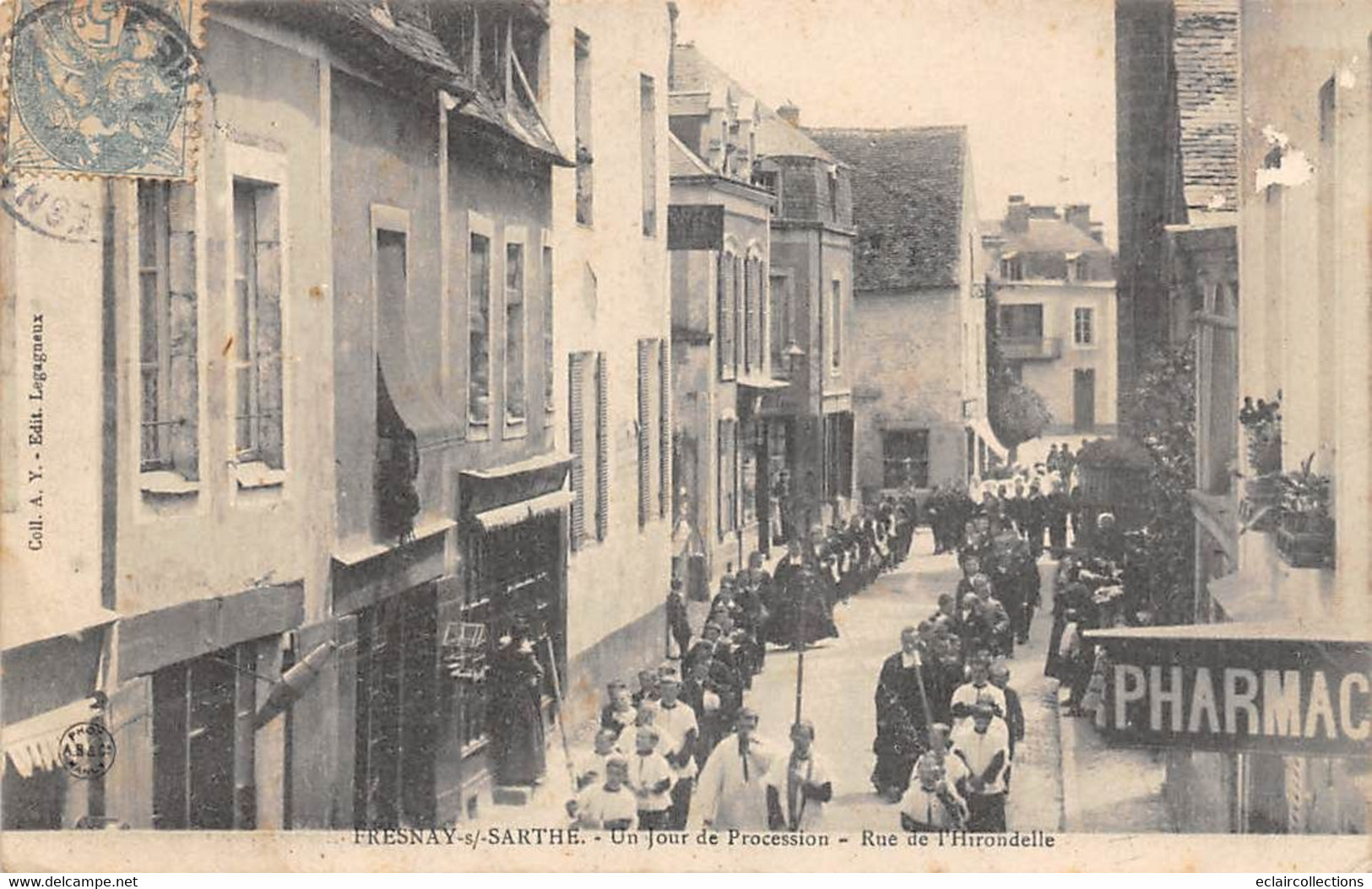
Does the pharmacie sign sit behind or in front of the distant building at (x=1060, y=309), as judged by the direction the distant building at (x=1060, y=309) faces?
in front

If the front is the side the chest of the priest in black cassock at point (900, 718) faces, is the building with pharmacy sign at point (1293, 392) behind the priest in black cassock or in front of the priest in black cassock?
in front

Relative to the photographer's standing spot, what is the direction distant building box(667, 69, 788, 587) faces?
facing the viewer and to the right of the viewer
